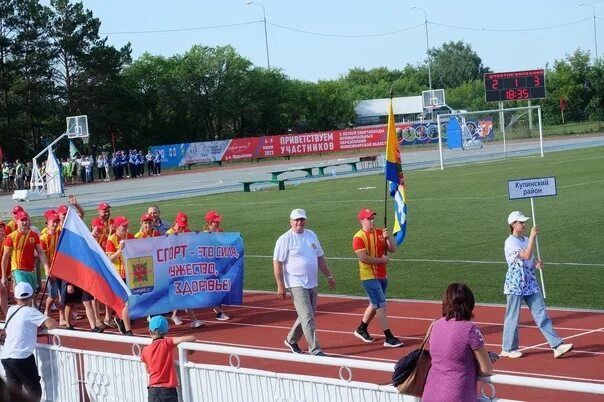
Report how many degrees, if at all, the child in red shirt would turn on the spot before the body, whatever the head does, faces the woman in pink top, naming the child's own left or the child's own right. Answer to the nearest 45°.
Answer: approximately 135° to the child's own right

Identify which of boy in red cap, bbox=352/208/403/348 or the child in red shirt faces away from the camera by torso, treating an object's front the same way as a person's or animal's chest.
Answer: the child in red shirt

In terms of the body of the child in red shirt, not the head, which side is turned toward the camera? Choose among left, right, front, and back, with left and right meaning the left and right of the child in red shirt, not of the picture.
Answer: back

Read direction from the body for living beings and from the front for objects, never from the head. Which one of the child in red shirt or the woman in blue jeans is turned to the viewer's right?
the woman in blue jeans

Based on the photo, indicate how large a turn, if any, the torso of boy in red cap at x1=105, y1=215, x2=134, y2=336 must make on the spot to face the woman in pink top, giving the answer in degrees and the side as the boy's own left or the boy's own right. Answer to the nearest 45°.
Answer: approximately 45° to the boy's own right

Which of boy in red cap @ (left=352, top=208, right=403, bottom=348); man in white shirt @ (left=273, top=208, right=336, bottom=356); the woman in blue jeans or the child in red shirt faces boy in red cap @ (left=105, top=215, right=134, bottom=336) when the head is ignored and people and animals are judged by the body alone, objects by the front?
the child in red shirt

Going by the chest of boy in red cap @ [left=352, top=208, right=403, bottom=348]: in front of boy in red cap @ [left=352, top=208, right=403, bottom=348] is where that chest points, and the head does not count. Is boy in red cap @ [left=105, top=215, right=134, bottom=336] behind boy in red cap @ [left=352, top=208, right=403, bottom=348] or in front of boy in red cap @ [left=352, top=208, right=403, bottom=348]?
behind
